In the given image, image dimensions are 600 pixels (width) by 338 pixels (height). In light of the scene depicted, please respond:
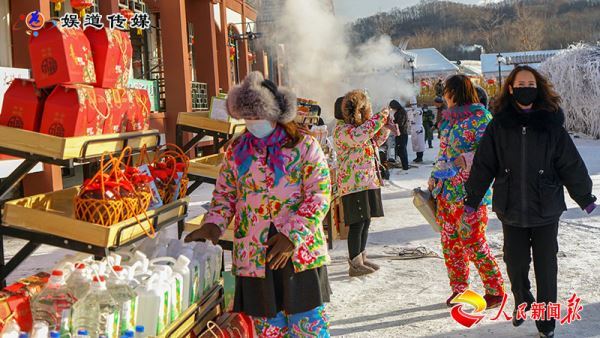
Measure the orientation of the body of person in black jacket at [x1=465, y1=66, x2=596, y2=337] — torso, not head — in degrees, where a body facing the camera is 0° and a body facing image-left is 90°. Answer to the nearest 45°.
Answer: approximately 0°

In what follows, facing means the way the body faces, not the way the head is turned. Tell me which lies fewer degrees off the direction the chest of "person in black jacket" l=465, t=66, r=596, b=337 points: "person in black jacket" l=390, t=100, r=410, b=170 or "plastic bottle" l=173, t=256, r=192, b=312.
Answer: the plastic bottle

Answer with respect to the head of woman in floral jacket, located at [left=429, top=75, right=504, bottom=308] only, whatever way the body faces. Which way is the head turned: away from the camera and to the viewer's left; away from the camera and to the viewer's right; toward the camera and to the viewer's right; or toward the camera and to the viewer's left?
away from the camera and to the viewer's left

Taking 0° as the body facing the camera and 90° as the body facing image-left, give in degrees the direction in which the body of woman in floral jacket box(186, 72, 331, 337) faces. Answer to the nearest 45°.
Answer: approximately 45°

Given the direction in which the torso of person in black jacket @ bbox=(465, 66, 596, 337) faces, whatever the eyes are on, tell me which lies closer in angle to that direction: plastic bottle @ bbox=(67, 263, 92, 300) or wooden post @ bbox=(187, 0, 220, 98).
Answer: the plastic bottle

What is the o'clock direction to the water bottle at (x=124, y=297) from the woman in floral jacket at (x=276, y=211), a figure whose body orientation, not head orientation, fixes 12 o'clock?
The water bottle is roughly at 1 o'clock from the woman in floral jacket.
